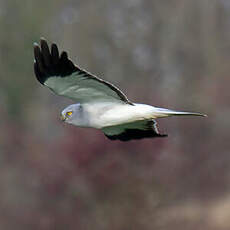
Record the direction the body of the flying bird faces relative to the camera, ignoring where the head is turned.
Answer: to the viewer's left
